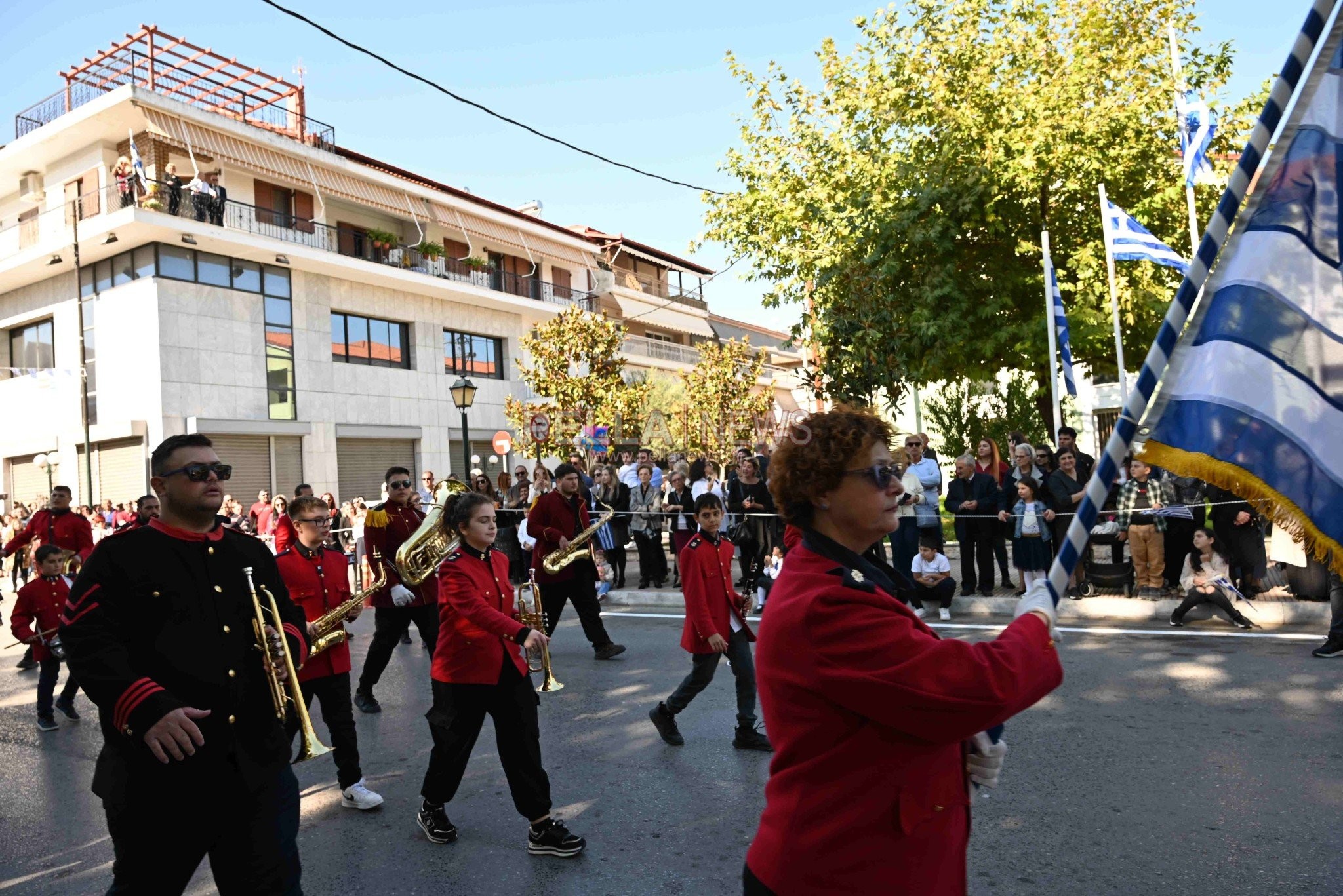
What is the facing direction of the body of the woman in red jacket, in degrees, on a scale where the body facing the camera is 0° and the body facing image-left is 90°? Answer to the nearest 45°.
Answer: approximately 270°

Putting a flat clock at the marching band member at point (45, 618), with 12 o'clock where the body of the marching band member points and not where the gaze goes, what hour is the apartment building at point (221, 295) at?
The apartment building is roughly at 8 o'clock from the marching band member.

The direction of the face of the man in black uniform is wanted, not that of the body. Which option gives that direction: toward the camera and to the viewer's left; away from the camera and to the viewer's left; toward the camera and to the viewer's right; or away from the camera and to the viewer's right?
toward the camera and to the viewer's right

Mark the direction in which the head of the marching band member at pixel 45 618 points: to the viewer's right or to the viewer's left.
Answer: to the viewer's right

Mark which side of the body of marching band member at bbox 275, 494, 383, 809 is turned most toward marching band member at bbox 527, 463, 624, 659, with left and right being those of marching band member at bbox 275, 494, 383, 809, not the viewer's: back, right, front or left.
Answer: left

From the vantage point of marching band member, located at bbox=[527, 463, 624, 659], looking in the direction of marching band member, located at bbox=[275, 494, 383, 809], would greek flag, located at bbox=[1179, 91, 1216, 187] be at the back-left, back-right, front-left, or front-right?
back-left

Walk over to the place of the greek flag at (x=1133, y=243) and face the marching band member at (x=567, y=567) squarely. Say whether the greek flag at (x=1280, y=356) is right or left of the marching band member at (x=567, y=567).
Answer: left

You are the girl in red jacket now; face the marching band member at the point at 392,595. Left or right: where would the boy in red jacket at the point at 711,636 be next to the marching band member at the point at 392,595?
right
